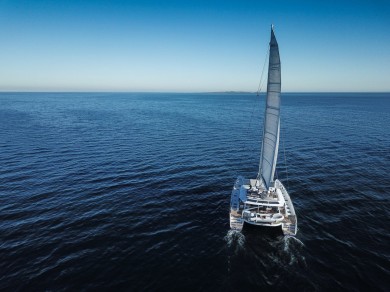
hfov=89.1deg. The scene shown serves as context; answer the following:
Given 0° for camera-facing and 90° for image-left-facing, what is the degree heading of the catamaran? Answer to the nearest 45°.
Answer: approximately 180°
